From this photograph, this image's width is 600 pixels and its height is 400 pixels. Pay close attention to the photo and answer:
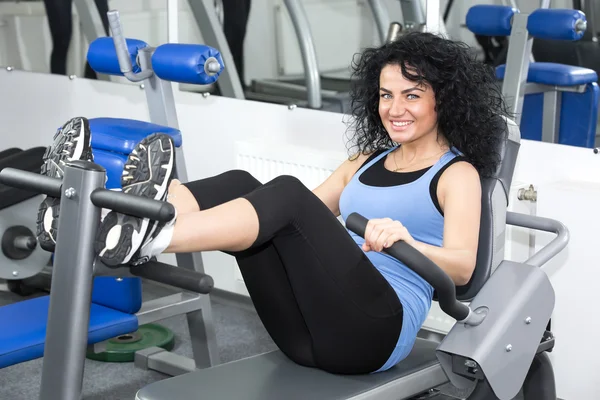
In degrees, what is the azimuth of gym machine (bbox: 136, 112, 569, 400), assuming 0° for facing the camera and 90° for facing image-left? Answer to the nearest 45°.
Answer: approximately 90°

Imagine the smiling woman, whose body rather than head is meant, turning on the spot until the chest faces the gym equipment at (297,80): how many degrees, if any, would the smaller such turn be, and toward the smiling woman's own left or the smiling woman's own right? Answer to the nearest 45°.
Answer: approximately 135° to the smiling woman's own right

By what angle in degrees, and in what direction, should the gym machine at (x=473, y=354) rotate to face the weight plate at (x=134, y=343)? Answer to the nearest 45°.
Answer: approximately 45° to its right

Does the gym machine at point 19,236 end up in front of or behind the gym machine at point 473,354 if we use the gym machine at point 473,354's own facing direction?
in front

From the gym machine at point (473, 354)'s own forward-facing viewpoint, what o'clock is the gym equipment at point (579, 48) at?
The gym equipment is roughly at 4 o'clock from the gym machine.

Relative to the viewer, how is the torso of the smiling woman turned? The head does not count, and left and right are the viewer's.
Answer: facing the viewer and to the left of the viewer
